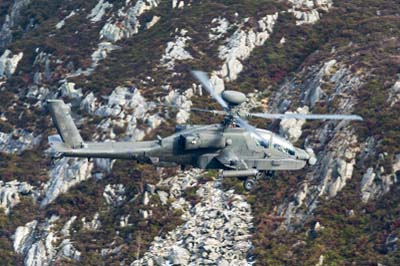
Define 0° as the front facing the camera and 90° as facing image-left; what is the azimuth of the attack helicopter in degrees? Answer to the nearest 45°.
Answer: approximately 270°
